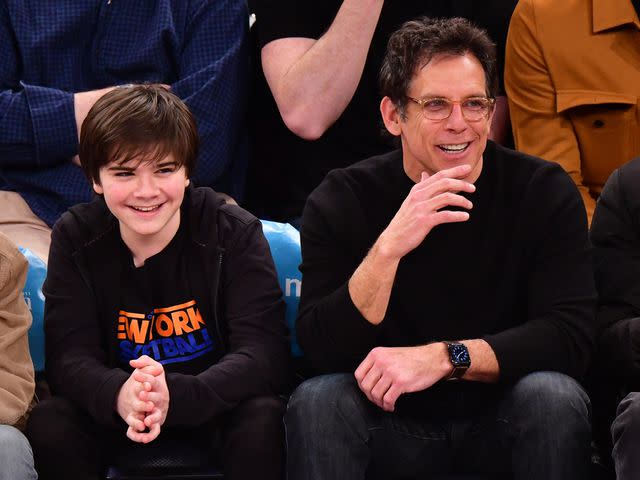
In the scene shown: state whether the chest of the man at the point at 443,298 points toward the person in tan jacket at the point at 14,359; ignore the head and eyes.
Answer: no

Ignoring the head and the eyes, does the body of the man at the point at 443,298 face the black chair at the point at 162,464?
no

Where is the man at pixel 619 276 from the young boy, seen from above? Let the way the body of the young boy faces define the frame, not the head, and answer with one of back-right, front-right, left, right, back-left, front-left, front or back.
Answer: left

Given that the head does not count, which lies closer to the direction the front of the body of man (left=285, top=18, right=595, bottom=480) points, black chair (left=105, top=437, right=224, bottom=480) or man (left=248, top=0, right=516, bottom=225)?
the black chair

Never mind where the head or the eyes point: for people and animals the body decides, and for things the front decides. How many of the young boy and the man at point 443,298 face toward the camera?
2

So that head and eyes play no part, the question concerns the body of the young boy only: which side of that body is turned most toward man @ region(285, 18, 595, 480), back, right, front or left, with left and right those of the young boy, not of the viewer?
left

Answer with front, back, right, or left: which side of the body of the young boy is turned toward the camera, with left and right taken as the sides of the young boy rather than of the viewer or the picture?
front

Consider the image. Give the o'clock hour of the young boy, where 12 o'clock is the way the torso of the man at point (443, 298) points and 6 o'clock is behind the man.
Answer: The young boy is roughly at 3 o'clock from the man.

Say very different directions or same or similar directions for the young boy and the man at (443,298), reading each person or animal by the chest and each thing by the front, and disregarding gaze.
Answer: same or similar directions

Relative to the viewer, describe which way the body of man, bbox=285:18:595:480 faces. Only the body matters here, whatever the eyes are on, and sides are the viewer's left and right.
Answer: facing the viewer

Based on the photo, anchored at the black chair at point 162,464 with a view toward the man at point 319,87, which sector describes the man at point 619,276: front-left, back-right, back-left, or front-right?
front-right

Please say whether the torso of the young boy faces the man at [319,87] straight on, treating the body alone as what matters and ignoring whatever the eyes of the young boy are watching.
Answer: no
